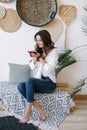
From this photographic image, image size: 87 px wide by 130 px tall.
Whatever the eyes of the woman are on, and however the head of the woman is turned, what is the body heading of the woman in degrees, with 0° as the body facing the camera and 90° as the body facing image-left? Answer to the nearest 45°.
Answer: approximately 45°

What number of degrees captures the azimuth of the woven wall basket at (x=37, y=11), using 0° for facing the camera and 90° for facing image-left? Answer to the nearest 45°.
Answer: approximately 0°

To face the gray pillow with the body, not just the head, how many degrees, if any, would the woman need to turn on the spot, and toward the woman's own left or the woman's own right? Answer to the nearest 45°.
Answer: approximately 90° to the woman's own right

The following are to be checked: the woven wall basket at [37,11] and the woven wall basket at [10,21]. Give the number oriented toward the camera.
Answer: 2

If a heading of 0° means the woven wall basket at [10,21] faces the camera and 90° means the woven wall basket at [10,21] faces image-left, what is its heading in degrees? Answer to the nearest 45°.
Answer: approximately 0°
